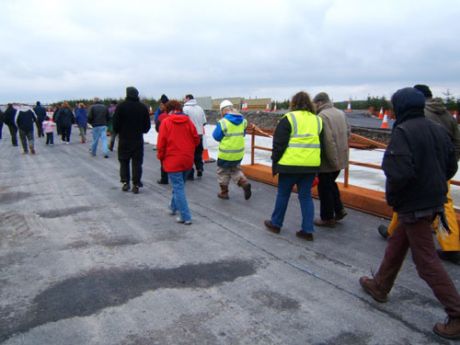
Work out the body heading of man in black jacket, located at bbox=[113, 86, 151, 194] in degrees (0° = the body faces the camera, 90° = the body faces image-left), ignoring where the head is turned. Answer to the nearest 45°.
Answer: approximately 180°

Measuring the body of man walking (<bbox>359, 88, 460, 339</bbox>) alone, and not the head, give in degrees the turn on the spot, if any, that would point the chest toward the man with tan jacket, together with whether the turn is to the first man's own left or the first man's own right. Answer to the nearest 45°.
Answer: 0° — they already face them

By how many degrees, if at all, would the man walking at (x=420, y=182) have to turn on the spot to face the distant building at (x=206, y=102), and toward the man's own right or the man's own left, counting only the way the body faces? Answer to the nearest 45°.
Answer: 0° — they already face it

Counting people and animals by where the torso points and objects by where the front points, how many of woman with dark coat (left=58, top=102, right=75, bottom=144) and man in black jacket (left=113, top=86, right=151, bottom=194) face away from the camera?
2

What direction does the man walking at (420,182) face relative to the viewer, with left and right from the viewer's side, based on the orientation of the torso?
facing away from the viewer and to the left of the viewer

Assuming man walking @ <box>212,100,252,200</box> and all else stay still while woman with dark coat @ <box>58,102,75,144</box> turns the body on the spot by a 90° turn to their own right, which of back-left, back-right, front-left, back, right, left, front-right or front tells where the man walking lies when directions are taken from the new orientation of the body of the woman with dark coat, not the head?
right

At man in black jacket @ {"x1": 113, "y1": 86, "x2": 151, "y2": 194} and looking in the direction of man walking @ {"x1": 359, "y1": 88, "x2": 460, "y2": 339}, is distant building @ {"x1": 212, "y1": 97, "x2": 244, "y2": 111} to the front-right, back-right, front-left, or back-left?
back-left

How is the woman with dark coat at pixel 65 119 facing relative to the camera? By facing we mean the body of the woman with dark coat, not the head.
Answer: away from the camera
